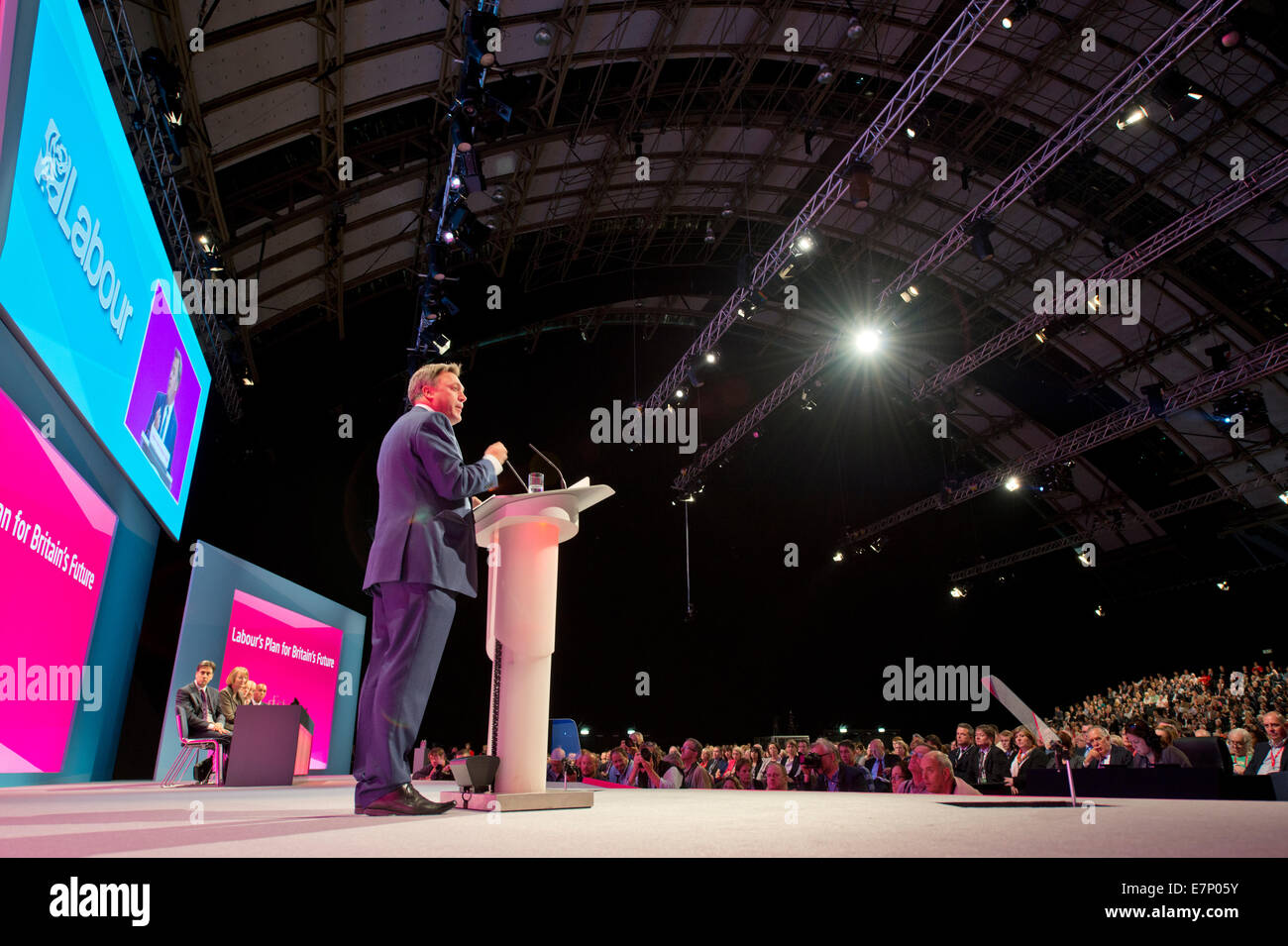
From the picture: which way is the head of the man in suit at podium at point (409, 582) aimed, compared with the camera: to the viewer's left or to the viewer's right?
to the viewer's right

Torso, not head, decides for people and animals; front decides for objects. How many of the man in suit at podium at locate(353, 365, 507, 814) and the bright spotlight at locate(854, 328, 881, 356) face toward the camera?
1

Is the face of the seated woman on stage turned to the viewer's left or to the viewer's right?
to the viewer's right

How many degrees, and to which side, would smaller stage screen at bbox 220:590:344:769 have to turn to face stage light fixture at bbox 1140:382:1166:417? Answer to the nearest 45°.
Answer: approximately 45° to its left

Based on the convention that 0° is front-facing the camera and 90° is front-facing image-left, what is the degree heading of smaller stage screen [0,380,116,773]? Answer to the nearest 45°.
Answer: approximately 315°

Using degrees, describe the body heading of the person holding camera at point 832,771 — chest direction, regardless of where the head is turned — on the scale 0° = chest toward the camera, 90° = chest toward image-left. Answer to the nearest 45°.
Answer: approximately 45°

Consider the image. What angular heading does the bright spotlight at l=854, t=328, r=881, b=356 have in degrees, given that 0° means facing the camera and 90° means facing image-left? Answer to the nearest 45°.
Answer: approximately 0°
